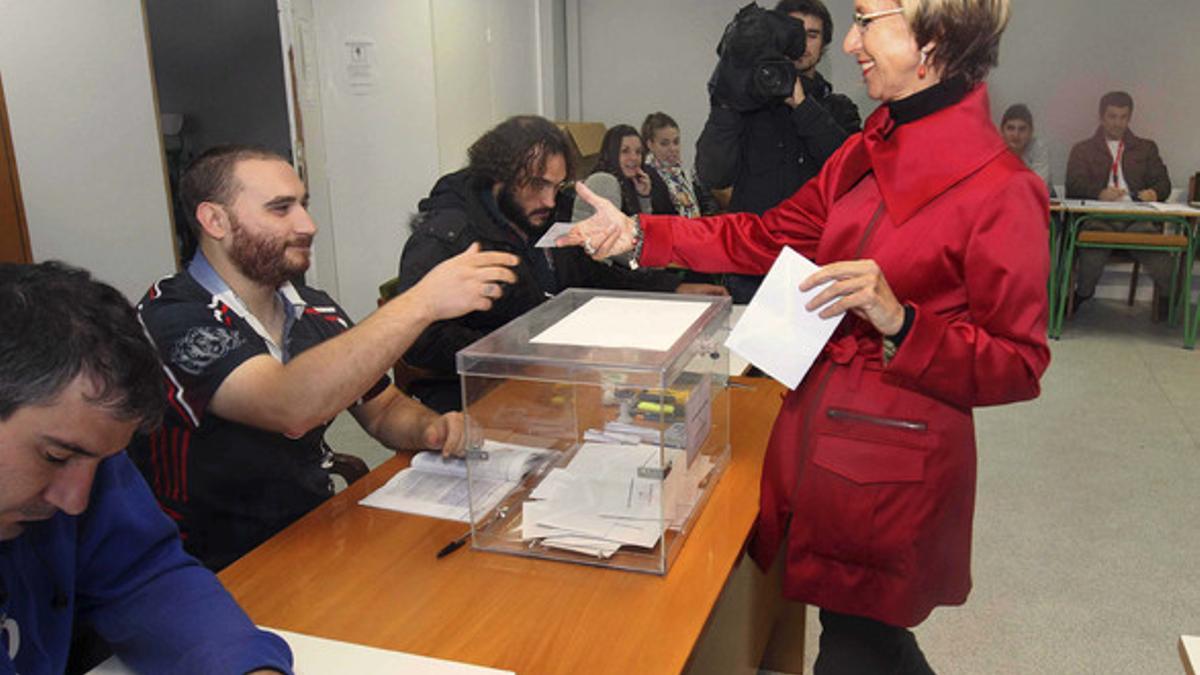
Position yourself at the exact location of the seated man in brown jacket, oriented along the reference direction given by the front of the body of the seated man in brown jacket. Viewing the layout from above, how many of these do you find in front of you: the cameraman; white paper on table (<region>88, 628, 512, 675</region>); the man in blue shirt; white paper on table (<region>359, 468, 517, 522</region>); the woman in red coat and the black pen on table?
6

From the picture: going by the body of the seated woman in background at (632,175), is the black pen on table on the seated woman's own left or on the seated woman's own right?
on the seated woman's own right

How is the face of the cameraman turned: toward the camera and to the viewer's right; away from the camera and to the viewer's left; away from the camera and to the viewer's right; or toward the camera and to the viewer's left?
toward the camera and to the viewer's left

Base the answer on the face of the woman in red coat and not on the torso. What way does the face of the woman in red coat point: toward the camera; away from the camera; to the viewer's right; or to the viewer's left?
to the viewer's left

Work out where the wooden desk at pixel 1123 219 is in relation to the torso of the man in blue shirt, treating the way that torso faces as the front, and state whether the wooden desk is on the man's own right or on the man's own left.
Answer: on the man's own left

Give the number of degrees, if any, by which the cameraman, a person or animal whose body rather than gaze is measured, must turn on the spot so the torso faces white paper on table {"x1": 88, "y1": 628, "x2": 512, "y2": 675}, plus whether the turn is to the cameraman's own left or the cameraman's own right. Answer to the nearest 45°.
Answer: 0° — they already face it

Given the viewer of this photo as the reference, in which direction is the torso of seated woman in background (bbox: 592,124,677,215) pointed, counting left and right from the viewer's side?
facing the viewer and to the right of the viewer

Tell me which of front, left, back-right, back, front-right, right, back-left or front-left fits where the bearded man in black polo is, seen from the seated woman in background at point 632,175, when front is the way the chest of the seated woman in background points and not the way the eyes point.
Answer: front-right

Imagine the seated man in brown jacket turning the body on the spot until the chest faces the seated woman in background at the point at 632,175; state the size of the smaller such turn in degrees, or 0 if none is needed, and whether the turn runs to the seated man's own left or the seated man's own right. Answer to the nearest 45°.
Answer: approximately 45° to the seated man's own right

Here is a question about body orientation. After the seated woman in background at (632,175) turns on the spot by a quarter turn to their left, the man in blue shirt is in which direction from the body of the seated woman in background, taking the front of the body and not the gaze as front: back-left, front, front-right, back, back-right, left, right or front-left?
back-right

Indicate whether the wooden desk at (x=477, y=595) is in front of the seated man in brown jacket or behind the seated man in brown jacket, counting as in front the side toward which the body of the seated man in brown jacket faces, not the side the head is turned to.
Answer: in front

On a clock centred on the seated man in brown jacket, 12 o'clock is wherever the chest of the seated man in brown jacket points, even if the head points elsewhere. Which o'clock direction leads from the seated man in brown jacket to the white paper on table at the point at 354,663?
The white paper on table is roughly at 12 o'clock from the seated man in brown jacket.

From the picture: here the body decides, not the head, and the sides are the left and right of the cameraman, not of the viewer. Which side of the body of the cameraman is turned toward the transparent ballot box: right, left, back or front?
front

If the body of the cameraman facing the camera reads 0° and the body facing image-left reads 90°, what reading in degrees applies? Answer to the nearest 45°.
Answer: approximately 0°

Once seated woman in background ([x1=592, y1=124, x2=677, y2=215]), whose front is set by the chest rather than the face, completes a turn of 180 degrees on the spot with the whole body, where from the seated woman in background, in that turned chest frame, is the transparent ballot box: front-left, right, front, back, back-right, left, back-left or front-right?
back-left

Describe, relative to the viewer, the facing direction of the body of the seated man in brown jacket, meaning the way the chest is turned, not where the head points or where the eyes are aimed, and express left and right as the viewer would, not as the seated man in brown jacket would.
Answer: facing the viewer

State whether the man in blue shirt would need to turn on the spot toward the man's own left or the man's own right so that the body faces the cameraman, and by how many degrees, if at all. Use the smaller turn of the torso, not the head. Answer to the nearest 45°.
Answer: approximately 90° to the man's own left

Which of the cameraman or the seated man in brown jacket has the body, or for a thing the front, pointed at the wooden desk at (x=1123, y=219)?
the seated man in brown jacket
